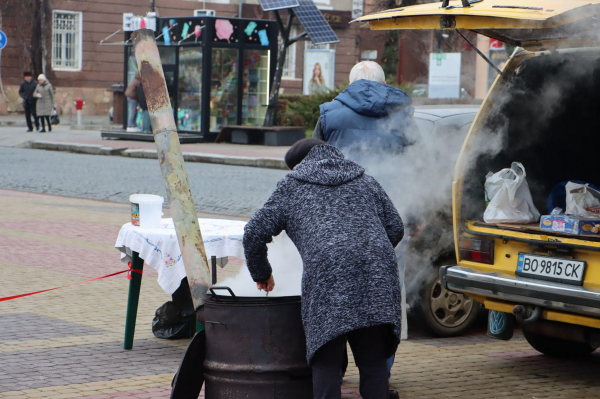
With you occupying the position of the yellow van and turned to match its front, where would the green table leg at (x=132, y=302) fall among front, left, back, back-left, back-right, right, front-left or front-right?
back-left

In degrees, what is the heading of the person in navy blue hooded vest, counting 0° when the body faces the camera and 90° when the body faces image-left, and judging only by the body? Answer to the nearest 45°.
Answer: approximately 180°

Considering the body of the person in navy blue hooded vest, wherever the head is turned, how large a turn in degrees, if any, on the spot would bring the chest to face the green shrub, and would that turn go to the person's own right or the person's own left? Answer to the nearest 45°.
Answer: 0° — they already face it

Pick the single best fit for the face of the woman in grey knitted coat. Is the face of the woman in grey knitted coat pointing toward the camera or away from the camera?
away from the camera

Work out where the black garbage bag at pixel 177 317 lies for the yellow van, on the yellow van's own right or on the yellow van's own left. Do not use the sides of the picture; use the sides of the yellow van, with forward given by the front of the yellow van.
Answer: on the yellow van's own left

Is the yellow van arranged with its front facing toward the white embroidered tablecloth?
no

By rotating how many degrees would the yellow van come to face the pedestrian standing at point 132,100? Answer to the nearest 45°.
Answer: approximately 90° to its left

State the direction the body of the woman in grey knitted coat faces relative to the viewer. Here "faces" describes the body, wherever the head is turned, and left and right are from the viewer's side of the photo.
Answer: facing away from the viewer and to the left of the viewer

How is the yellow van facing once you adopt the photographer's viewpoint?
facing away from the viewer and to the right of the viewer

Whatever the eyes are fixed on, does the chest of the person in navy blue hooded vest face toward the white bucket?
no

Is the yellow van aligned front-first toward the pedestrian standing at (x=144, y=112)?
no

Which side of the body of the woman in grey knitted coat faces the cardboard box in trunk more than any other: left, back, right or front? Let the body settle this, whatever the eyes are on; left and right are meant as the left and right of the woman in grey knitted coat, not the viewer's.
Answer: right

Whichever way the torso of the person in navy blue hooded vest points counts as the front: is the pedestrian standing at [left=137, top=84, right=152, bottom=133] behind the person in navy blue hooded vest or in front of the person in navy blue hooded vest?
in front

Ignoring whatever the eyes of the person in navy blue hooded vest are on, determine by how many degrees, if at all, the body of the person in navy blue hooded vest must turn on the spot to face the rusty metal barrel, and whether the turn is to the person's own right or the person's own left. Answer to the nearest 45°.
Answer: approximately 180°

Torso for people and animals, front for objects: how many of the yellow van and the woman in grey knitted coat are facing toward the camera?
0
